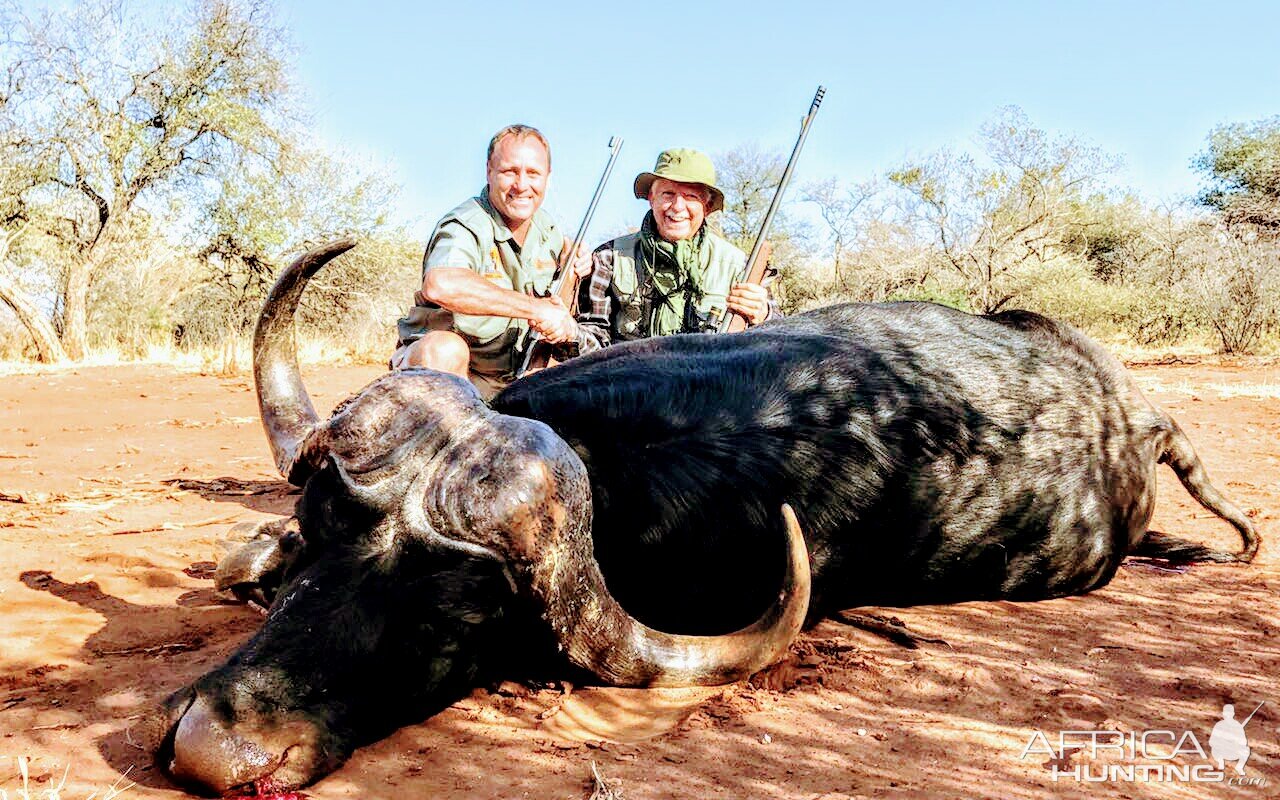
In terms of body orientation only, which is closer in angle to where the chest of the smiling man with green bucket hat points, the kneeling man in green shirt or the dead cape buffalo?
the dead cape buffalo

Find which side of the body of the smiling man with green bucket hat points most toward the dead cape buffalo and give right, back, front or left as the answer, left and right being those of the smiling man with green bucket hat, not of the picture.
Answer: front

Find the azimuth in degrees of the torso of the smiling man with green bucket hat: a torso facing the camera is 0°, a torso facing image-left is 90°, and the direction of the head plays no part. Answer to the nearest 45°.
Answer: approximately 0°

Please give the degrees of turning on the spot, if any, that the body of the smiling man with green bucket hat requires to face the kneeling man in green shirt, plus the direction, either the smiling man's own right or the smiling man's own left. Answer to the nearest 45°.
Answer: approximately 45° to the smiling man's own right

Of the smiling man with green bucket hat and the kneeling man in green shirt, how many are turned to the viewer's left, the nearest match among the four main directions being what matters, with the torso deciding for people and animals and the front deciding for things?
0

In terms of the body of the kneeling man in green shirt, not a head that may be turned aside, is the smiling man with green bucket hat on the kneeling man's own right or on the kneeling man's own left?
on the kneeling man's own left
